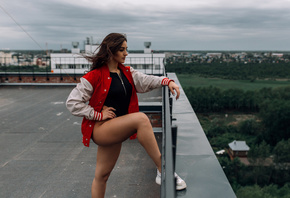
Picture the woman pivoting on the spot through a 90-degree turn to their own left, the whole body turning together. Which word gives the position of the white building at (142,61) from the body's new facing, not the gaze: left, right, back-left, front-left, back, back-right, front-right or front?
front-left

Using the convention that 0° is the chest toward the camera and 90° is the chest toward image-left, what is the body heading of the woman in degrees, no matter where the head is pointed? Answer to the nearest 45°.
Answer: approximately 315°
